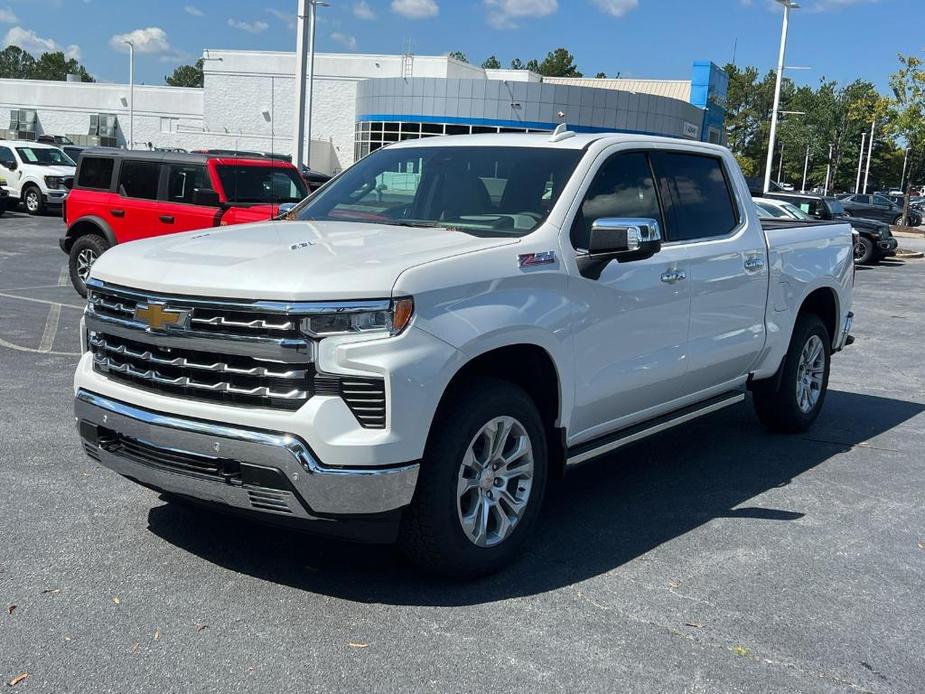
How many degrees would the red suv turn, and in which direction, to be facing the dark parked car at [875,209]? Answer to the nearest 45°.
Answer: approximately 90° to its left

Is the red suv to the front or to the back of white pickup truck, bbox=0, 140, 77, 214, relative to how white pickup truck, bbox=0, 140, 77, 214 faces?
to the front

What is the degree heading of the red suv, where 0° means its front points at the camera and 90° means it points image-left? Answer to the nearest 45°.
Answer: approximately 315°

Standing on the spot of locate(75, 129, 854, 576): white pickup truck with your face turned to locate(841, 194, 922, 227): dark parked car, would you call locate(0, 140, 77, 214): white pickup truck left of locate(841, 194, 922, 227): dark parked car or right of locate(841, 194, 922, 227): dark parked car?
left

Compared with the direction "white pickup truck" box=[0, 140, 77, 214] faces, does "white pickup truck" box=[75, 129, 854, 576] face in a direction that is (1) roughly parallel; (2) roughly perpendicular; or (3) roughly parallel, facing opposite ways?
roughly perpendicular

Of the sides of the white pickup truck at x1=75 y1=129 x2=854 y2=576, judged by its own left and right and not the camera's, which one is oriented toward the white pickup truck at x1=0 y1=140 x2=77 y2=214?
right

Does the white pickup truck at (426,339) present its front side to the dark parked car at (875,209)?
no

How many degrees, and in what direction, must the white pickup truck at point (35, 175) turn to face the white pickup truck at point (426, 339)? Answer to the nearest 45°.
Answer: approximately 45° to its right

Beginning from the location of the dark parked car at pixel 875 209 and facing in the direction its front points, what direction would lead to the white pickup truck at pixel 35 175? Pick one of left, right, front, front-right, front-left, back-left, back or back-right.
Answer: right

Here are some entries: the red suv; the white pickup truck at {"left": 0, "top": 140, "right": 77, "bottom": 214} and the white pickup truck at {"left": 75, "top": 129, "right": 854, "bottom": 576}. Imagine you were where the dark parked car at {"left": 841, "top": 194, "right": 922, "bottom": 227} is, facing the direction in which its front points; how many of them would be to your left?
0

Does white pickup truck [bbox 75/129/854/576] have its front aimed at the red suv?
no

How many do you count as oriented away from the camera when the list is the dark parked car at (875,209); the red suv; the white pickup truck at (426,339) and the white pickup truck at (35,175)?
0

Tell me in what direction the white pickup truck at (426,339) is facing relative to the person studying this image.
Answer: facing the viewer and to the left of the viewer
